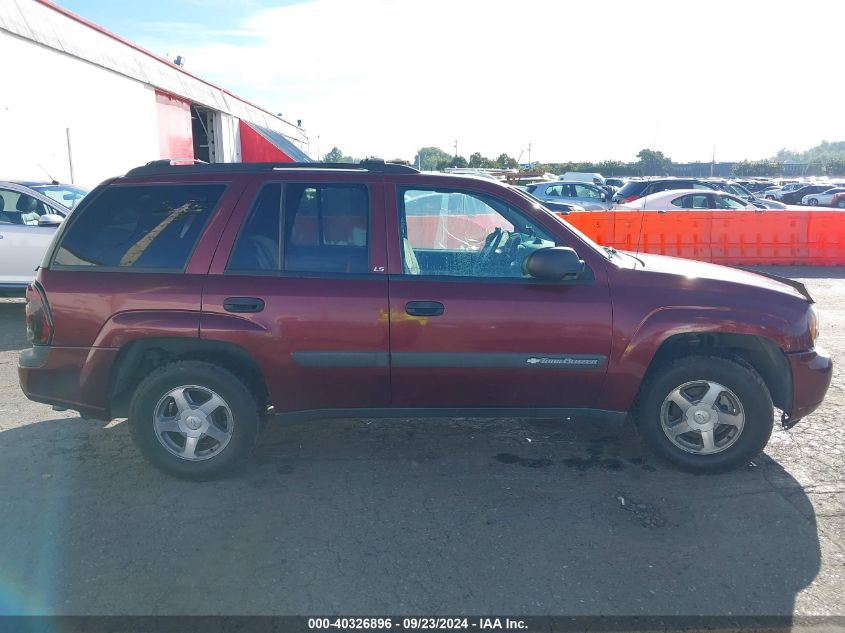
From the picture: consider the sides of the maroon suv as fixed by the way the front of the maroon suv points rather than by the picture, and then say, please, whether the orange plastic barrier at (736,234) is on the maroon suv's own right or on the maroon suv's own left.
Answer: on the maroon suv's own left

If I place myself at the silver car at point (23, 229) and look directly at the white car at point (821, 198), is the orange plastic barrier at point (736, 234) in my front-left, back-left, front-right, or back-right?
front-right

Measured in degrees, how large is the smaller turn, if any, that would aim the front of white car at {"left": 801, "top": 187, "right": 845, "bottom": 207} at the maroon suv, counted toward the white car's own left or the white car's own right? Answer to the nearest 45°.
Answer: approximately 90° to the white car's own left

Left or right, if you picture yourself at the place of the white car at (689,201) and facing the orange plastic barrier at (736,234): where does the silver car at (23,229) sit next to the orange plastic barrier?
right

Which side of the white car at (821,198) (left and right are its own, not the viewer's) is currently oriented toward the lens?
left

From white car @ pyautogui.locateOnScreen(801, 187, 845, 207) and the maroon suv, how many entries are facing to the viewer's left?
1

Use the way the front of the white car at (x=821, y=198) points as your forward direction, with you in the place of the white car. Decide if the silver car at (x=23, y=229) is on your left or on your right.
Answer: on your left

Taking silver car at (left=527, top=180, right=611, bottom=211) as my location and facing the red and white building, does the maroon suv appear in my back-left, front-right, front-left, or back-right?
front-left

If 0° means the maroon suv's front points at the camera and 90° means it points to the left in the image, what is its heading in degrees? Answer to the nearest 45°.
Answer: approximately 270°

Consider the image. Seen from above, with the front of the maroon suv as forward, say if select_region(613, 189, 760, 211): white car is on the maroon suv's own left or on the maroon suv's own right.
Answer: on the maroon suv's own left

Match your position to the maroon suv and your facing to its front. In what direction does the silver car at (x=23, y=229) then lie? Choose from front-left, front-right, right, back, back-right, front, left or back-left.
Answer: back-left

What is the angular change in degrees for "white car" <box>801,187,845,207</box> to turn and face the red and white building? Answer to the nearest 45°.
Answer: approximately 45° to its left
